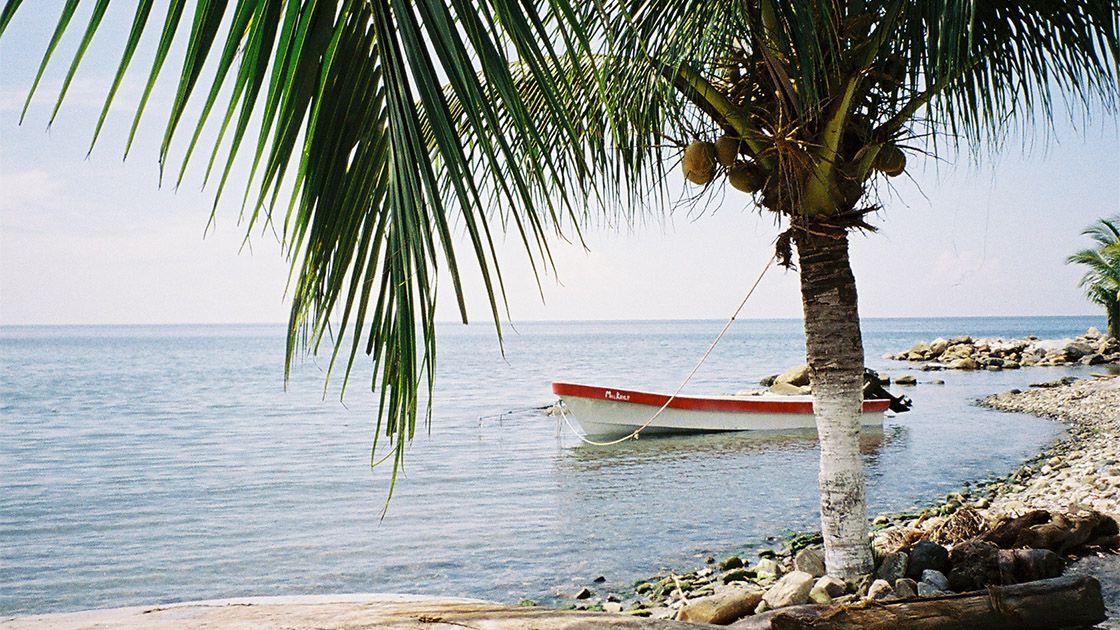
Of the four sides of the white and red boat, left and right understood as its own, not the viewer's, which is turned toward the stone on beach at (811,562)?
left

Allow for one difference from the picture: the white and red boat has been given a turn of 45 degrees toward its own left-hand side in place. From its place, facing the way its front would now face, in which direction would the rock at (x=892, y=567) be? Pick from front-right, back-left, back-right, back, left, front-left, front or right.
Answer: front-left

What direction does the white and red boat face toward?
to the viewer's left

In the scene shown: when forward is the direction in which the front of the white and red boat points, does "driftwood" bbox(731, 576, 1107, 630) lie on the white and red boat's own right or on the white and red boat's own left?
on the white and red boat's own left

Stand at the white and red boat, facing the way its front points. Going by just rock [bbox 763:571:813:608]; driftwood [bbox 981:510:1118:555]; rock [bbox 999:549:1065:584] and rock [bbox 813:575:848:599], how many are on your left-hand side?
4

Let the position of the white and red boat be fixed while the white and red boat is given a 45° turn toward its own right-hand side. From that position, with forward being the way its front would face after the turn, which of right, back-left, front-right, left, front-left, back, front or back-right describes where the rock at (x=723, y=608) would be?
back-left

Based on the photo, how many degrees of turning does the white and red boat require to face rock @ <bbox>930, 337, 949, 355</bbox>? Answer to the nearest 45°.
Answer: approximately 90° to its right

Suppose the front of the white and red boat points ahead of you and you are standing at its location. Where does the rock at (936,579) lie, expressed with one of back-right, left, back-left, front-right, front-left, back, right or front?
left

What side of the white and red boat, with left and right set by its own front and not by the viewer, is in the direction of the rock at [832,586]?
left

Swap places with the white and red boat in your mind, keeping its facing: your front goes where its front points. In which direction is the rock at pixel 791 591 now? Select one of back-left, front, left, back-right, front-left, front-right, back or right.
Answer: left

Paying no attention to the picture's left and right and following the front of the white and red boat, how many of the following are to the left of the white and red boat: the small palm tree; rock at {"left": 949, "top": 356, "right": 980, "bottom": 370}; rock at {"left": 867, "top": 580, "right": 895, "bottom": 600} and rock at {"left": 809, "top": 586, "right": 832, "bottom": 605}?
2

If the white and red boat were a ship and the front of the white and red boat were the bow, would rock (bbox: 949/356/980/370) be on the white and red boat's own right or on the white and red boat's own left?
on the white and red boat's own right

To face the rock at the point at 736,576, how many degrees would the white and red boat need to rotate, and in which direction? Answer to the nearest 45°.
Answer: approximately 90° to its left

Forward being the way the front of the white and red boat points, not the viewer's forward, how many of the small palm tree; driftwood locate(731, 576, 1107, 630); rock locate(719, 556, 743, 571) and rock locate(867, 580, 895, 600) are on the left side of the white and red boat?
3

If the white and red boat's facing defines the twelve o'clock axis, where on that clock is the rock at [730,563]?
The rock is roughly at 9 o'clock from the white and red boat.

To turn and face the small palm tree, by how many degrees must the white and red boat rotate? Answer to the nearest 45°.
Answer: approximately 135° to its right
